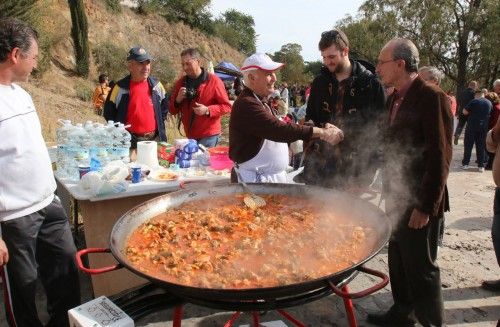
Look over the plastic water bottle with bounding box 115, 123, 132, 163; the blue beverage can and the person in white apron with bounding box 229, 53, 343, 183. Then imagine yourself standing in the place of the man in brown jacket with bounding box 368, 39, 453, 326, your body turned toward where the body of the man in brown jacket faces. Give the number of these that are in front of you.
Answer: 3

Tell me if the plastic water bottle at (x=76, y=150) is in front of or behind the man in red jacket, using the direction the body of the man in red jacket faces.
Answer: in front

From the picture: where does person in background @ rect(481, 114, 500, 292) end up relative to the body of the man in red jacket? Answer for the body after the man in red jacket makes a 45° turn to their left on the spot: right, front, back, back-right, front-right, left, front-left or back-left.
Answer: front-left

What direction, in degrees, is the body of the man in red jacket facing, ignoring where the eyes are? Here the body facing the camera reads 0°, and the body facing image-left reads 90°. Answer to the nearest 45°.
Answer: approximately 45°

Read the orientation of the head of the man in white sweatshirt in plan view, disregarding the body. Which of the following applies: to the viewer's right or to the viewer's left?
to the viewer's right

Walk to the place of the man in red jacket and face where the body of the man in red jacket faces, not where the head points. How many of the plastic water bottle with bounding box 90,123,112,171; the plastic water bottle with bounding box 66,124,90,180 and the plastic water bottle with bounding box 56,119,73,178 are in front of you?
3

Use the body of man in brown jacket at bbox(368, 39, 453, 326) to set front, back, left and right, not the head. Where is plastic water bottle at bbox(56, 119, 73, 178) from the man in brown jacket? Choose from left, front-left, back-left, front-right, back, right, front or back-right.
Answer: front

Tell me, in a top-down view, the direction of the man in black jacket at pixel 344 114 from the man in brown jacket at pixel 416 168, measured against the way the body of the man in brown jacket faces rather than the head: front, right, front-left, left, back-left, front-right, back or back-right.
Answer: front-right

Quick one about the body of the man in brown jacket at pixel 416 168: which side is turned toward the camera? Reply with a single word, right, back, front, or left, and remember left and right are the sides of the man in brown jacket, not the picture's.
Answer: left

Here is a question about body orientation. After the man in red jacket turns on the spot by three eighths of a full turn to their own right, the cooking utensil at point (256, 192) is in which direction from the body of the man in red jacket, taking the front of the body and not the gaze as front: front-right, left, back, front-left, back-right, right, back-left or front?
back

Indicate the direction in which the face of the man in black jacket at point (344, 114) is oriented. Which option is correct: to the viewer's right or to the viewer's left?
to the viewer's left

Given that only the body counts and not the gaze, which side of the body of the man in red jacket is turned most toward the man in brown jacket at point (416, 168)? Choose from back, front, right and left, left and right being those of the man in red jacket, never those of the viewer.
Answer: left

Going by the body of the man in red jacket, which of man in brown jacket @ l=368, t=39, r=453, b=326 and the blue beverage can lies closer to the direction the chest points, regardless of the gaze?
the blue beverage can

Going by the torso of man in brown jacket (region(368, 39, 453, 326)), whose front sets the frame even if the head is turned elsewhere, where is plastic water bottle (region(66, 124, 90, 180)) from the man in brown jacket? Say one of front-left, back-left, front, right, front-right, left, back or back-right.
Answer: front
